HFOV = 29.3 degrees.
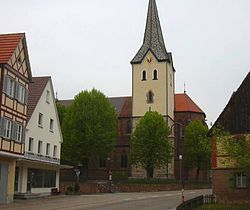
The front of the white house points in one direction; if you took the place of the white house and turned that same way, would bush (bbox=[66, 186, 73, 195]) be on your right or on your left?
on your left

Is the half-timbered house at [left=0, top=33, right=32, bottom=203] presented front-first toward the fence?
yes

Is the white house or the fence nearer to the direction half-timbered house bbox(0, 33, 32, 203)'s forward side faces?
the fence

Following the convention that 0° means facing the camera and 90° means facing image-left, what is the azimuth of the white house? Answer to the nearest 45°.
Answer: approximately 315°

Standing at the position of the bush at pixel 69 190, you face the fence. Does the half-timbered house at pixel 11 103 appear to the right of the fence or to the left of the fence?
right

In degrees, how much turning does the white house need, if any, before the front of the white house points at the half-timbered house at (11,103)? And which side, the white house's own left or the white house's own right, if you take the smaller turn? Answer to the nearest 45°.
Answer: approximately 45° to the white house's own right

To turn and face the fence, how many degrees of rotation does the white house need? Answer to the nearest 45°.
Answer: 0° — it already faces it

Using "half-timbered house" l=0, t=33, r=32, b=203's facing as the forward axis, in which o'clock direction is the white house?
The white house is roughly at 8 o'clock from the half-timbered house.
